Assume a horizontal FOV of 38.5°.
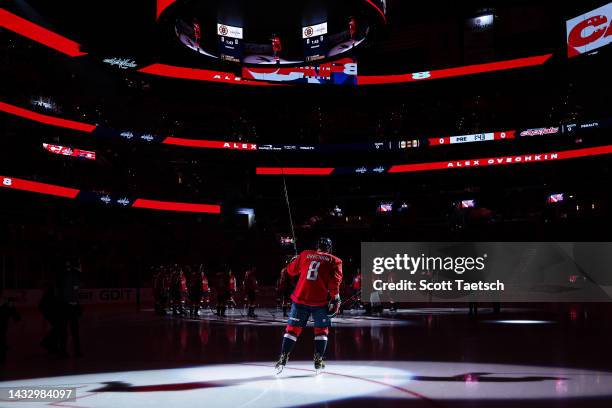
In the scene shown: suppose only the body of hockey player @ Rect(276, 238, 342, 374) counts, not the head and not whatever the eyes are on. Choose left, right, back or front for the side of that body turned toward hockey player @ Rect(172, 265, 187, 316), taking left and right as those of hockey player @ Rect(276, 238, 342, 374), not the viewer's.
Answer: front

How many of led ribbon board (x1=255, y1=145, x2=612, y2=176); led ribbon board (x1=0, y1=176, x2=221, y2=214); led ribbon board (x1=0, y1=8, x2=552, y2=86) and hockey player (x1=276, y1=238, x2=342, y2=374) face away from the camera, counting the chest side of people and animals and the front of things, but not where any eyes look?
1

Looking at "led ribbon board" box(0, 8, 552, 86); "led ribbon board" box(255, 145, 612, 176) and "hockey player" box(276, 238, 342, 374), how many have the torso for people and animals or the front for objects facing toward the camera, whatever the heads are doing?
2

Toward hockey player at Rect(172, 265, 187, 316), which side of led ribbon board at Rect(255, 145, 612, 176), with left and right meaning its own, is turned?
front

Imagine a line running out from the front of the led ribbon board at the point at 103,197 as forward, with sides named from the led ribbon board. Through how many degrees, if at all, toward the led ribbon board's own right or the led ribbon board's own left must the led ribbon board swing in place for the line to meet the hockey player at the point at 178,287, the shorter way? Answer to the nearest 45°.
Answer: approximately 45° to the led ribbon board's own right

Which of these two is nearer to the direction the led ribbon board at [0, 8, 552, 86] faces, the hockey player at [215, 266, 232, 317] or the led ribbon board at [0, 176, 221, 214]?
the hockey player

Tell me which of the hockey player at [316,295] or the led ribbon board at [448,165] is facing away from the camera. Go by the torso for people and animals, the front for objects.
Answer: the hockey player

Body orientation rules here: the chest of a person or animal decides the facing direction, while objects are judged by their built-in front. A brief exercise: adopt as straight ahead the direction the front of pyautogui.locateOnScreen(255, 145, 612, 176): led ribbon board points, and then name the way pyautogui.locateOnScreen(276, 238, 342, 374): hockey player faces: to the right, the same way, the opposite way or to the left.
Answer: the opposite way

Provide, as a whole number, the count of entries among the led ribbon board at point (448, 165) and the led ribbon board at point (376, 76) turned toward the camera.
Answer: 2

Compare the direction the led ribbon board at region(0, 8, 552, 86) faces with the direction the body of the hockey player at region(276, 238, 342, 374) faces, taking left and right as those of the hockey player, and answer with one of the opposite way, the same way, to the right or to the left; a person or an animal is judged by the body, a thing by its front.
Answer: the opposite way

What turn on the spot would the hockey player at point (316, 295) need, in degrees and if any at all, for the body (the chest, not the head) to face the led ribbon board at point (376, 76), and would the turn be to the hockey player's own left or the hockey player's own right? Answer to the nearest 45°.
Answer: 0° — they already face it

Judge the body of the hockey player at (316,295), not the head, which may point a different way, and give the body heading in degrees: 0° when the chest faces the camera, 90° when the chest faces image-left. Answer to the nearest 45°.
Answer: approximately 180°
